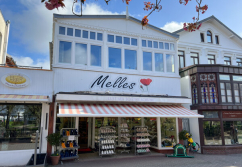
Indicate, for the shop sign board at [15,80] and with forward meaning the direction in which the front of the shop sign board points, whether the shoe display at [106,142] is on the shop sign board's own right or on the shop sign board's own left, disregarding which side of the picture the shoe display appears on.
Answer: on the shop sign board's own left

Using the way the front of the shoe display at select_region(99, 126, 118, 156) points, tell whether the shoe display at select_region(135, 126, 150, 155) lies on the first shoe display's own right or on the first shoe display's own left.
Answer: on the first shoe display's own left

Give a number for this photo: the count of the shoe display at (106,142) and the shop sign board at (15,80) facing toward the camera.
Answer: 2

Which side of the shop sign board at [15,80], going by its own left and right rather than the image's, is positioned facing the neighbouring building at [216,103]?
left

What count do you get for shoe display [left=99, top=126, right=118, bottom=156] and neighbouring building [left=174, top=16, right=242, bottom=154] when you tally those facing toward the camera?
2

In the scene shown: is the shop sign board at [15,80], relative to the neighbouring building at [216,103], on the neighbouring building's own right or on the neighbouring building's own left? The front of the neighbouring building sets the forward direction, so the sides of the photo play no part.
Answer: on the neighbouring building's own right

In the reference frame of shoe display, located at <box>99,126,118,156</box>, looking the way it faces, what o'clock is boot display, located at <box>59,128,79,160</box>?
boot display, located at <box>59,128,79,160</box> is roughly at 2 o'clock from shoe display, located at <box>99,126,118,156</box>.

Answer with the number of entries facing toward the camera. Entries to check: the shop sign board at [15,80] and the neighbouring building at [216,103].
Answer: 2

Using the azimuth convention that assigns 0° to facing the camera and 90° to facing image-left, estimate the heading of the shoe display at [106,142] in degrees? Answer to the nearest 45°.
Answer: approximately 0°

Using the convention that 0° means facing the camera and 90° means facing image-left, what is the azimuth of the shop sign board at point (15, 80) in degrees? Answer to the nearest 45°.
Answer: approximately 0°
